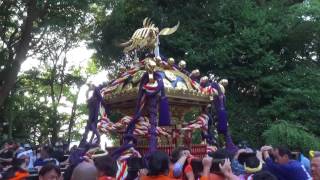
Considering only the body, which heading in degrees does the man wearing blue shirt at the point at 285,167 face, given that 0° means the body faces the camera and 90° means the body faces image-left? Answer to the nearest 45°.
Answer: approximately 90°
